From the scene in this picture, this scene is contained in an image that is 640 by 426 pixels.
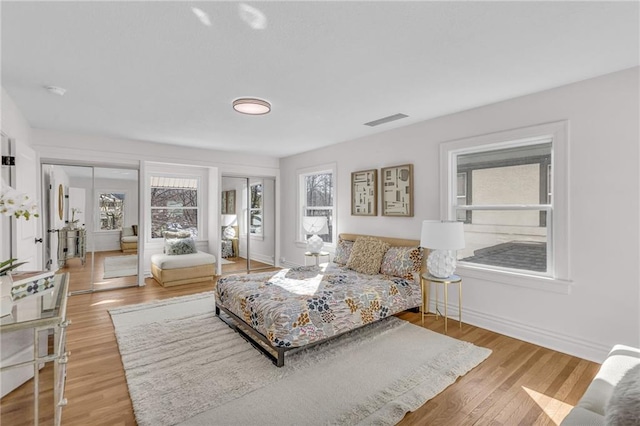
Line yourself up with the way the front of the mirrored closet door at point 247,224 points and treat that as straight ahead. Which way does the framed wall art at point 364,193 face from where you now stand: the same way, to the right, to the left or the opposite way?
to the right

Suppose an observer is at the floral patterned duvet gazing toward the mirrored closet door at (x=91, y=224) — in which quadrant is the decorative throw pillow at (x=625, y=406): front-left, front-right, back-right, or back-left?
back-left

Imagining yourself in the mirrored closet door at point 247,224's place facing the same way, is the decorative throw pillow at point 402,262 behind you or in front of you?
in front

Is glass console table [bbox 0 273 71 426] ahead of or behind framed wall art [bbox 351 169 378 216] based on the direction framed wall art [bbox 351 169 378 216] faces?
ahead

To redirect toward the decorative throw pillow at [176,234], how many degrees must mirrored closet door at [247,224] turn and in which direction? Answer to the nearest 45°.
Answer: approximately 135° to its right

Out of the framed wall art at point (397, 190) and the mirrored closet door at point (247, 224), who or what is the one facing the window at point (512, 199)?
the mirrored closet door

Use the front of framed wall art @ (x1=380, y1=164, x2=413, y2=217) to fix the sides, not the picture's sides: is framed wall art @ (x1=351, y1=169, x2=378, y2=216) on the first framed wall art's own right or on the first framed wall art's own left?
on the first framed wall art's own right

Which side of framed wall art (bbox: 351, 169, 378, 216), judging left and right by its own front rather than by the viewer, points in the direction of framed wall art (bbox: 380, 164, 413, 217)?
left

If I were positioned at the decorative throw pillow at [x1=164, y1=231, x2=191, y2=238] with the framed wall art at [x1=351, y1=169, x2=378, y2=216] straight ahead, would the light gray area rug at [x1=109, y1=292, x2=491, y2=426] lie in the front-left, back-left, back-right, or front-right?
front-right

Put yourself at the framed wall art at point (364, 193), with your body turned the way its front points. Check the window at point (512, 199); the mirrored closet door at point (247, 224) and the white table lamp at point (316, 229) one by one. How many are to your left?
1

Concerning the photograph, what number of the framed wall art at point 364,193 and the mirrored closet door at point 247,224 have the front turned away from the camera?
0

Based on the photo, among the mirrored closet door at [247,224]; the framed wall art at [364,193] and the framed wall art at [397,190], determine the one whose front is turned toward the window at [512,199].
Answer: the mirrored closet door

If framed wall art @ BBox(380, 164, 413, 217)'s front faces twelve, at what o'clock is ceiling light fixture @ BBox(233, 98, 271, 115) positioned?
The ceiling light fixture is roughly at 12 o'clock from the framed wall art.

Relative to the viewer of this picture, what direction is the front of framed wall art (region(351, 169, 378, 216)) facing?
facing the viewer and to the left of the viewer
